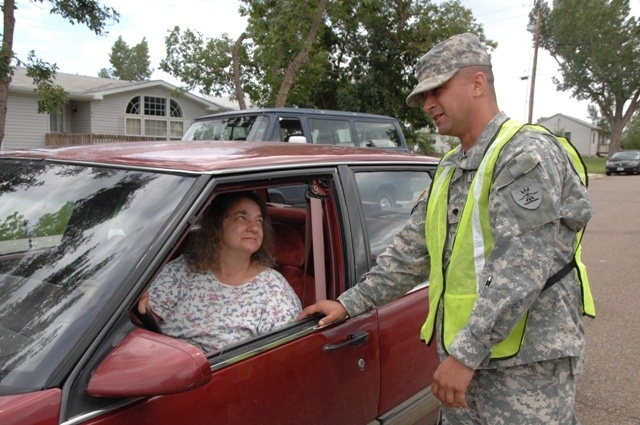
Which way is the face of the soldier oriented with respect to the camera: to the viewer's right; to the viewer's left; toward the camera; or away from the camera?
to the viewer's left

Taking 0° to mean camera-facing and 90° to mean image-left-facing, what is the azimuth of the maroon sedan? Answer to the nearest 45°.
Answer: approximately 45°

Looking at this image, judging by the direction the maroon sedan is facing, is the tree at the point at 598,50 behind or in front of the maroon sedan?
behind

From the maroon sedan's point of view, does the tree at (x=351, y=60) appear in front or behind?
behind

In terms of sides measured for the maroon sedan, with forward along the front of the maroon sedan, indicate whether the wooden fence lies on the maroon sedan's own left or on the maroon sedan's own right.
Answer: on the maroon sedan's own right
